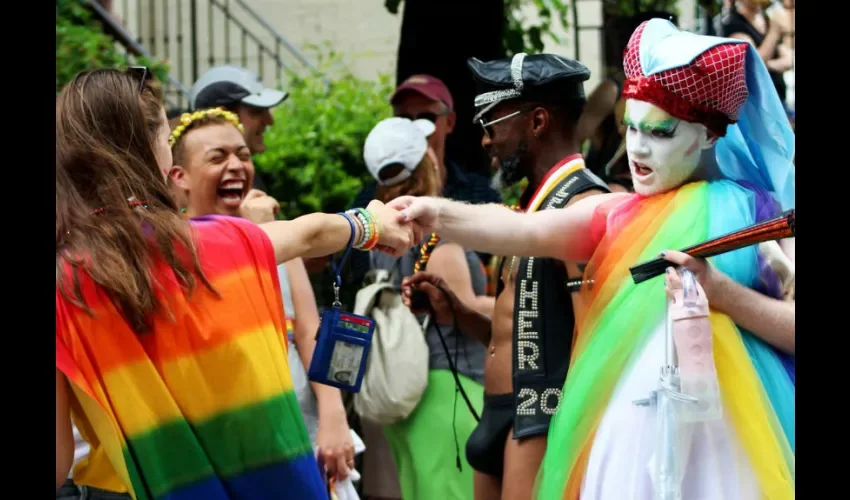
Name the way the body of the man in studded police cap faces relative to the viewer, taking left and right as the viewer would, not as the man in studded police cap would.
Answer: facing to the left of the viewer

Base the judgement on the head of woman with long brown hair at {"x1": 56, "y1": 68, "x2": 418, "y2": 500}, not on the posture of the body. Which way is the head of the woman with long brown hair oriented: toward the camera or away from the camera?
away from the camera

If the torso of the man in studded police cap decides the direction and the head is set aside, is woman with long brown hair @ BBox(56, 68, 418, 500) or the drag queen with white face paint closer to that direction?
the woman with long brown hair

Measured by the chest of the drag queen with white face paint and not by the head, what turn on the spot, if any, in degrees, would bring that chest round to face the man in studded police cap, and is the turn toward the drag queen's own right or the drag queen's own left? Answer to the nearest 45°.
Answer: approximately 90° to the drag queen's own right

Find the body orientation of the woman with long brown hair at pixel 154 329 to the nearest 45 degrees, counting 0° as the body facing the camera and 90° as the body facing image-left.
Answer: approximately 225°

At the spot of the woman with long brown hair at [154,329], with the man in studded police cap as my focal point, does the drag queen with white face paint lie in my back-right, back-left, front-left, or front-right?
front-right

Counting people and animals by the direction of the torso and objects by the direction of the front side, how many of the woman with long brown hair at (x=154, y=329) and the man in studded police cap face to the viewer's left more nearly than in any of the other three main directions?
1

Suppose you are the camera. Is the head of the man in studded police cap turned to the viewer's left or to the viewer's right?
to the viewer's left

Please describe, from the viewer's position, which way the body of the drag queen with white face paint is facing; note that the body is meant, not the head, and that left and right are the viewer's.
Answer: facing the viewer and to the left of the viewer

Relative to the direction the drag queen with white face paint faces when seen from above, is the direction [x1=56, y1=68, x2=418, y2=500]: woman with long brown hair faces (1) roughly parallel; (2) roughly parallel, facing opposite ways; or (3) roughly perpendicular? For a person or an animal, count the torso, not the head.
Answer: roughly parallel, facing opposite ways

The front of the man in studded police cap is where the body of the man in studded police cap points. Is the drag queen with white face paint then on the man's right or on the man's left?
on the man's left

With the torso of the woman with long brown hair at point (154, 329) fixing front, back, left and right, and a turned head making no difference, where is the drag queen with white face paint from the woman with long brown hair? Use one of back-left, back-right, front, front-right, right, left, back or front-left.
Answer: front-right

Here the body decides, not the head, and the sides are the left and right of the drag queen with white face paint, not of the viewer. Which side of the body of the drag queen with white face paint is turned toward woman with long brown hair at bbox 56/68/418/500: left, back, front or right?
front

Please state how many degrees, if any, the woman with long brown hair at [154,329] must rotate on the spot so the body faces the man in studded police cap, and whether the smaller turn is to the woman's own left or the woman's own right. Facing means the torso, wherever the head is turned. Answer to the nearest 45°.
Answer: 0° — they already face them

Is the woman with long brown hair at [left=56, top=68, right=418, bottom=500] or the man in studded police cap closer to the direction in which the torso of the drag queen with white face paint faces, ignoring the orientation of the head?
the woman with long brown hair
